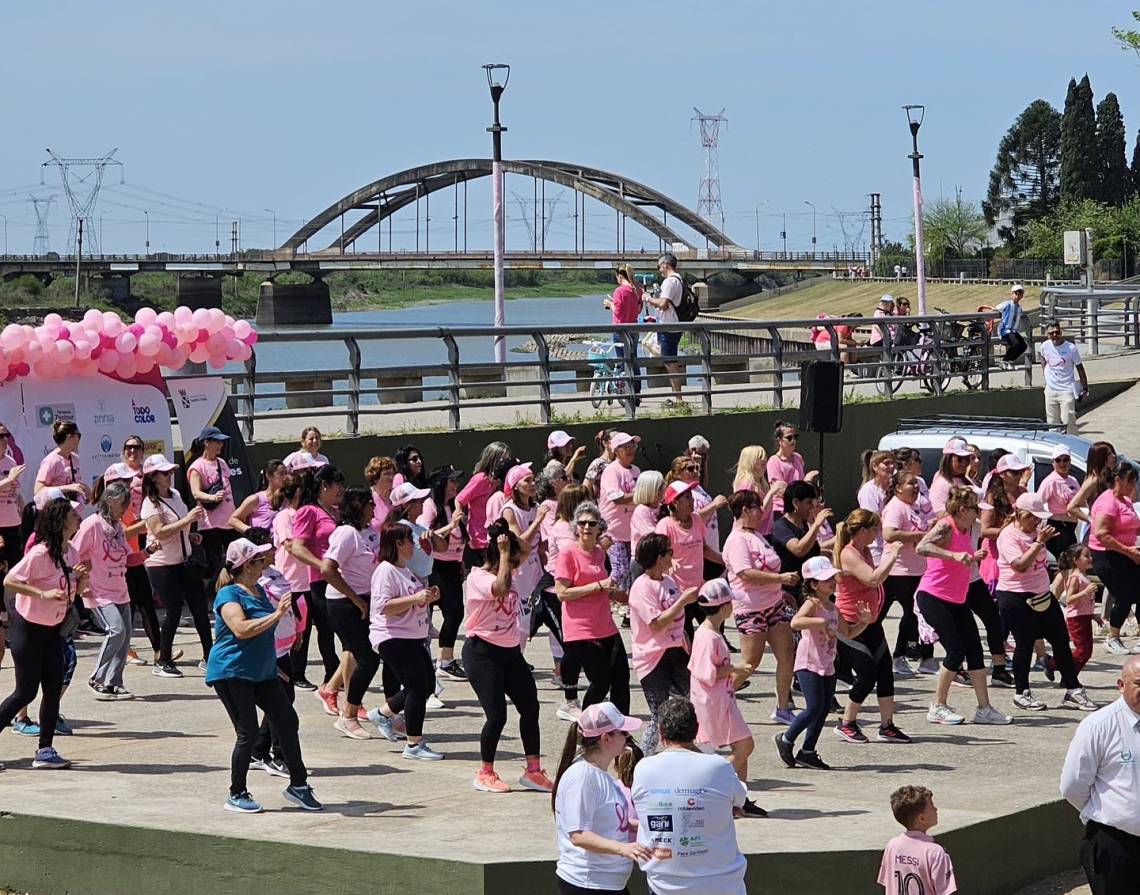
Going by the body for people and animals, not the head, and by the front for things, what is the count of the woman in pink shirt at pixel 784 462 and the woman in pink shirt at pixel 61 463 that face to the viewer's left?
0

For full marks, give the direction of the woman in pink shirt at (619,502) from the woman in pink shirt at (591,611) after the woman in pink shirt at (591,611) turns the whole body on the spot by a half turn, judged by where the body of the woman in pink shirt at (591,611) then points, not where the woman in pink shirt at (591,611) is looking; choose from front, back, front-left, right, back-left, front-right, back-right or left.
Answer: front-right
